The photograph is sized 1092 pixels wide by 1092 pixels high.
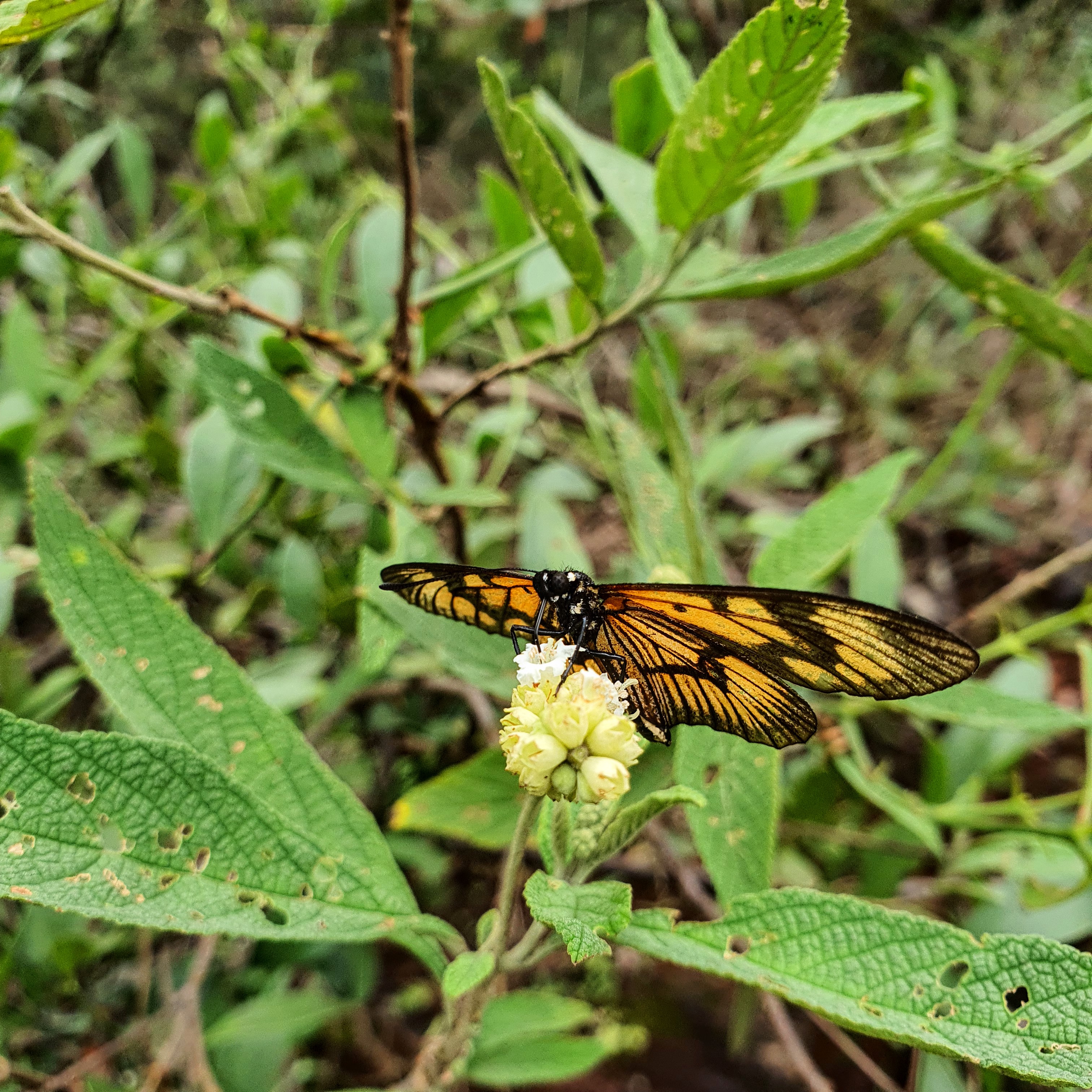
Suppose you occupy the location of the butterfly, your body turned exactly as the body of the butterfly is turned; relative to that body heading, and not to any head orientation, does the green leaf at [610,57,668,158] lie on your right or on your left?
on your right
